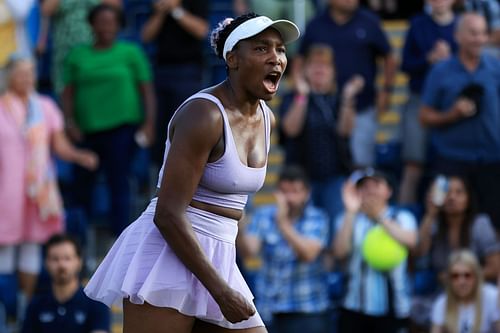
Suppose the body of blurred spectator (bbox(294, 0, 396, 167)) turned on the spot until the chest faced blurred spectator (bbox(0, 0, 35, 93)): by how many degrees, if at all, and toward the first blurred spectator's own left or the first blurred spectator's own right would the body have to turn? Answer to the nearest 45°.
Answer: approximately 90° to the first blurred spectator's own right

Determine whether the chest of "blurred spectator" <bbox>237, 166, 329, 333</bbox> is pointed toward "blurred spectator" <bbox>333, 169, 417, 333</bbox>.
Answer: no

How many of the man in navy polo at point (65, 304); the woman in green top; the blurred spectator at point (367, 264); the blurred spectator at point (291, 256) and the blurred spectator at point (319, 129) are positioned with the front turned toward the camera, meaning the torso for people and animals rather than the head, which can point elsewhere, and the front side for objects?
5

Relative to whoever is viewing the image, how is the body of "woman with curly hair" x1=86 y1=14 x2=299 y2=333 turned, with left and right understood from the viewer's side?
facing the viewer and to the right of the viewer

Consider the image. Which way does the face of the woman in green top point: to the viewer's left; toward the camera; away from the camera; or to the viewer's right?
toward the camera

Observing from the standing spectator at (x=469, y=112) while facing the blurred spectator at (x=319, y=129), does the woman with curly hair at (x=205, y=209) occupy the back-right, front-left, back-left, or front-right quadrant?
front-left

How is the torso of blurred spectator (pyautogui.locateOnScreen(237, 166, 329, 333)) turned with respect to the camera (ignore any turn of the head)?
toward the camera

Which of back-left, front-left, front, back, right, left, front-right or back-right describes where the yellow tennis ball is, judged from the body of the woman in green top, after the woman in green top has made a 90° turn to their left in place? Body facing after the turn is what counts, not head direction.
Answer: front-right

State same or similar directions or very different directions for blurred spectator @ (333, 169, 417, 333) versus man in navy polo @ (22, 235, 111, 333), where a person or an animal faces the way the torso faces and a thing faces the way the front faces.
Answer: same or similar directions

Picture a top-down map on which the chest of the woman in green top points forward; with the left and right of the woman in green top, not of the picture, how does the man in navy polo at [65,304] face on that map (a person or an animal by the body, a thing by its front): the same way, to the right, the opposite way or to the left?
the same way

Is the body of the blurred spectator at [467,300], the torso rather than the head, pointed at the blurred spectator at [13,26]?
no

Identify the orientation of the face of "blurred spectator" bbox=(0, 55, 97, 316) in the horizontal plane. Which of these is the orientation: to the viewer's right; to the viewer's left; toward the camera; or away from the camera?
toward the camera

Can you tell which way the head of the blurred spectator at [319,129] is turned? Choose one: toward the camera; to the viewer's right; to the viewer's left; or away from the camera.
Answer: toward the camera

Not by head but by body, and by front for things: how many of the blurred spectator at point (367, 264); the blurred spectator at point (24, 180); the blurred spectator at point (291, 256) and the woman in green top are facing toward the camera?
4

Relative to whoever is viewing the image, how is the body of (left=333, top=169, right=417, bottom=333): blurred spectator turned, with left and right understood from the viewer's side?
facing the viewer

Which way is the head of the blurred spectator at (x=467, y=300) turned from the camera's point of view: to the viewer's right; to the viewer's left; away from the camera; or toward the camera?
toward the camera

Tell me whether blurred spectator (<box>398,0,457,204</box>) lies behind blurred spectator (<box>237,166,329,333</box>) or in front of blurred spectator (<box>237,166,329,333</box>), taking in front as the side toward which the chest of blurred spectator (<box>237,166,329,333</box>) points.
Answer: behind
